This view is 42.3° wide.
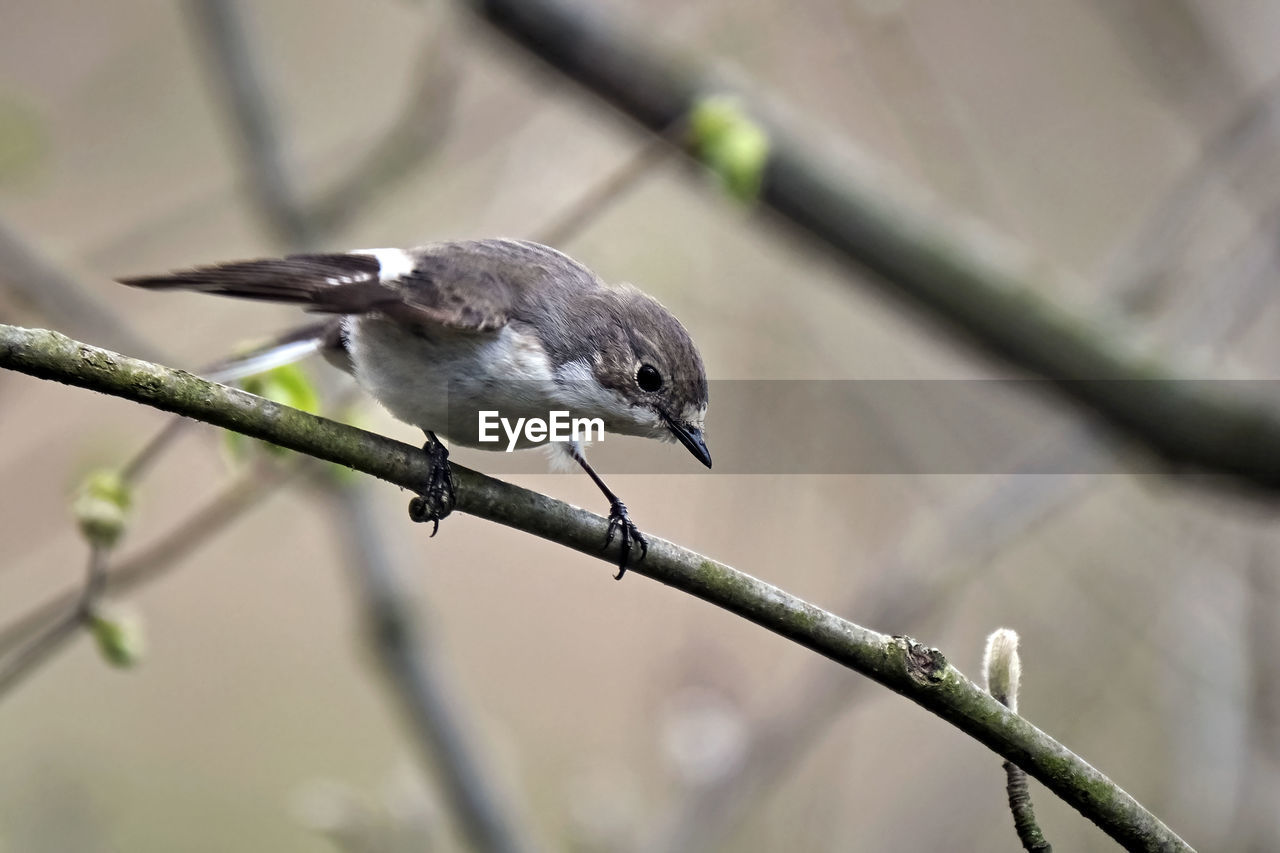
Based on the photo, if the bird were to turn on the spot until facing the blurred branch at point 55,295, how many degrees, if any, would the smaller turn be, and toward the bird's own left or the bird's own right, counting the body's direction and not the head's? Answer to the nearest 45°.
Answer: approximately 135° to the bird's own left

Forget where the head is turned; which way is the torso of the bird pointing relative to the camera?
to the viewer's right

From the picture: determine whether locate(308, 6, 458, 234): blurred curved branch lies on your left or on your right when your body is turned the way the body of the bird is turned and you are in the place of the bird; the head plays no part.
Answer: on your left

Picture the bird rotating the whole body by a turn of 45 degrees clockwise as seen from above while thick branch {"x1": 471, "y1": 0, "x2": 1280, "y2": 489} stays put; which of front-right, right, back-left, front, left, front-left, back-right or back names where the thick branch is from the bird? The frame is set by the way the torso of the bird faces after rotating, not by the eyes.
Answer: left

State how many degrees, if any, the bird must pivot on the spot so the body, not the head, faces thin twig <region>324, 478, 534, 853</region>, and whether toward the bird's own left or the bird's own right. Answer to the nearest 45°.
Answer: approximately 90° to the bird's own left

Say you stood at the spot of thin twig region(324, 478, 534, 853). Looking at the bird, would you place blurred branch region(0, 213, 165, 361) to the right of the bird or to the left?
right

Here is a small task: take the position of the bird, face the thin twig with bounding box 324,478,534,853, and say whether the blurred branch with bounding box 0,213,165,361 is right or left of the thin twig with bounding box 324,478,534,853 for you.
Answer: left
